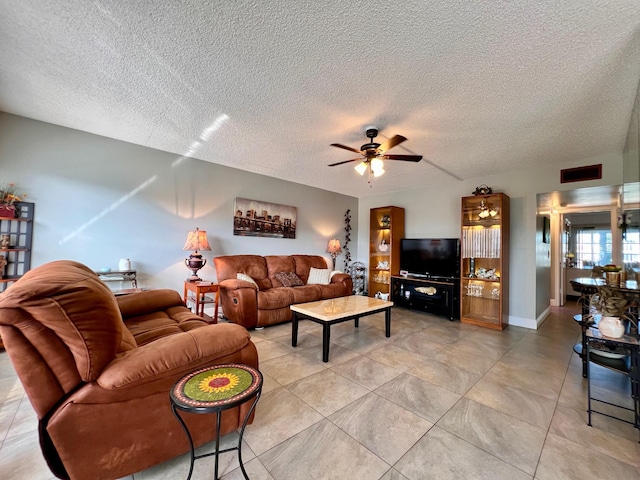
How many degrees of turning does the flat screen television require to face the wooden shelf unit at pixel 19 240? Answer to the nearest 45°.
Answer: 0° — it already faces it

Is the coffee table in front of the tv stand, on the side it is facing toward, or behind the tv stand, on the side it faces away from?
in front

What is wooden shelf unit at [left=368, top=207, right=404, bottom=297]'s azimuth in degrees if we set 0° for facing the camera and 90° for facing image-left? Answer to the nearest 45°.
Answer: approximately 45°

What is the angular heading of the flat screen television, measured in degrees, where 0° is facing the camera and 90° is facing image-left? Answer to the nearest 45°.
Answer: approximately 45°

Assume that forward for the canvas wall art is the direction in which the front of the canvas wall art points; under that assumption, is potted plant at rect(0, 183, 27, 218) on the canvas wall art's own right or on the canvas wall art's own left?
on the canvas wall art's own right

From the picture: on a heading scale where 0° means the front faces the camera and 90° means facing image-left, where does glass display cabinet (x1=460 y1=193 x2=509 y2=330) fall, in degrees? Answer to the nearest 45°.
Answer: approximately 45°

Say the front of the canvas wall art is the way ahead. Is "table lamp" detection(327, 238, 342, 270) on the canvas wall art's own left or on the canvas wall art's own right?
on the canvas wall art's own left

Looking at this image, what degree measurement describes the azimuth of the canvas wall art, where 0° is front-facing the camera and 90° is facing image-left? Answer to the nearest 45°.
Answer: approximately 315°
